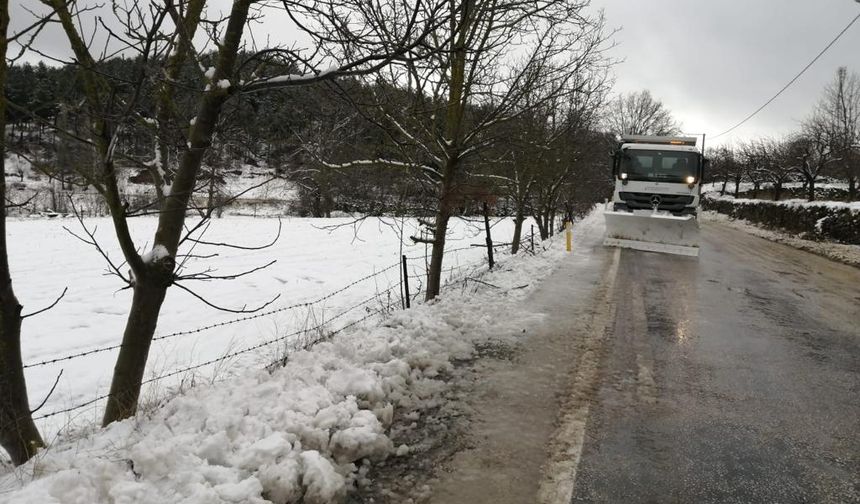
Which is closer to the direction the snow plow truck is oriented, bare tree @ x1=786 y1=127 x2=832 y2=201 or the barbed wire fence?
the barbed wire fence

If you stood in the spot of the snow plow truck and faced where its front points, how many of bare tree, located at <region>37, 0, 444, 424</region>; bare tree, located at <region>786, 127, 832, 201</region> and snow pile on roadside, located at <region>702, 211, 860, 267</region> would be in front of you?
1

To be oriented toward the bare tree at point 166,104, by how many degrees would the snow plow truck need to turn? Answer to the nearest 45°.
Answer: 0° — it already faces it

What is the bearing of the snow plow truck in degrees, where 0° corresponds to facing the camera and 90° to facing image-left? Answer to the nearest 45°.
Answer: approximately 0°

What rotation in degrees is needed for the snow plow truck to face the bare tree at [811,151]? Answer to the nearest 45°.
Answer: approximately 180°
